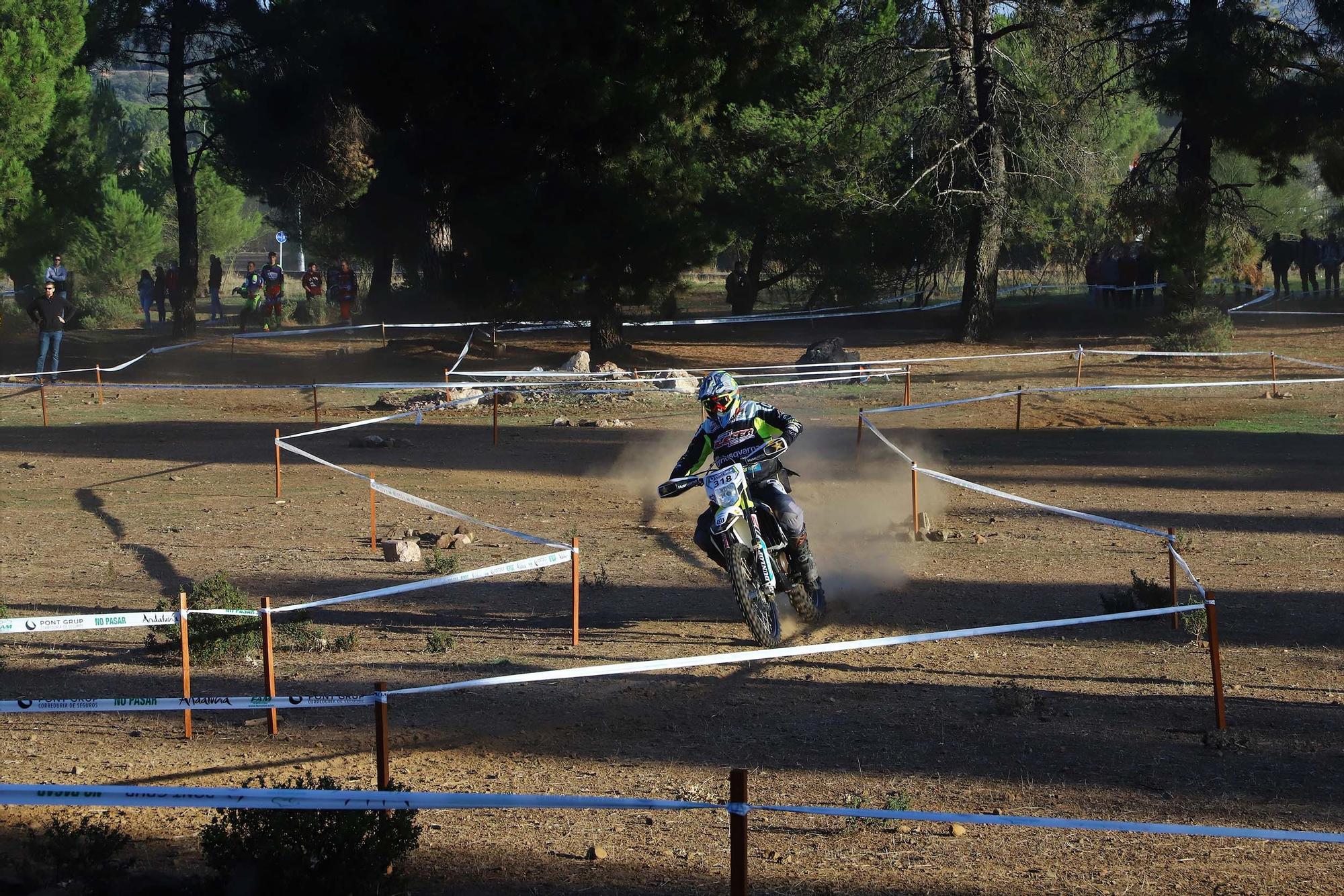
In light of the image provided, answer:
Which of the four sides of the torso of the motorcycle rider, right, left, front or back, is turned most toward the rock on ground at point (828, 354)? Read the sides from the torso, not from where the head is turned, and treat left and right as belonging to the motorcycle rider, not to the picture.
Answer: back

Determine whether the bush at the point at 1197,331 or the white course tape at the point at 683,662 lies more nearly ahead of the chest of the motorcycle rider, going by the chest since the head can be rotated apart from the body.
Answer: the white course tape

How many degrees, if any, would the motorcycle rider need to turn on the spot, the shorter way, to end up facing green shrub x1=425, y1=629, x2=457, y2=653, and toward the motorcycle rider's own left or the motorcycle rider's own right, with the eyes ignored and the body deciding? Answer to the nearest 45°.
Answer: approximately 90° to the motorcycle rider's own right

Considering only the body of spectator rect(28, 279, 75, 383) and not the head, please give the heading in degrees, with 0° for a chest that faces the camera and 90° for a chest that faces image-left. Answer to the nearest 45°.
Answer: approximately 0°

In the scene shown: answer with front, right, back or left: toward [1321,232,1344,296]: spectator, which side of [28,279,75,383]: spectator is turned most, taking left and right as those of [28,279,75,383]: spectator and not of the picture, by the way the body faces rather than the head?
left

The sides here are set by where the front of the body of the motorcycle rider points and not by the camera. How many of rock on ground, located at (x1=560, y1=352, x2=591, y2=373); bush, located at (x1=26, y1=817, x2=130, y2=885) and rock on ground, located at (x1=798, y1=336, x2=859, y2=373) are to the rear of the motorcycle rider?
2

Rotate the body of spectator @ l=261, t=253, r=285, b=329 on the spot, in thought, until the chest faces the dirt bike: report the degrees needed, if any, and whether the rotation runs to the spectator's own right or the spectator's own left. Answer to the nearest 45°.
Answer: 0° — they already face it

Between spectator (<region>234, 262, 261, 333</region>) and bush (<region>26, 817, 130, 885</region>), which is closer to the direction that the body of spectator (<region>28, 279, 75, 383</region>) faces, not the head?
the bush

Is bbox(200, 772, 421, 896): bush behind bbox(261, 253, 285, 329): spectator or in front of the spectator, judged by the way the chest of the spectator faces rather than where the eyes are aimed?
in front

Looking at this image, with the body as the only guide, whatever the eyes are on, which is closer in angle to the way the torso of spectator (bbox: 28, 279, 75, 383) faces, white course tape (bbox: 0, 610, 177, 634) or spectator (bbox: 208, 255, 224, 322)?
the white course tape

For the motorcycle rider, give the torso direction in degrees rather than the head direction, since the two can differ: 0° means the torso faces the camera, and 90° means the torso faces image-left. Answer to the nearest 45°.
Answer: approximately 0°

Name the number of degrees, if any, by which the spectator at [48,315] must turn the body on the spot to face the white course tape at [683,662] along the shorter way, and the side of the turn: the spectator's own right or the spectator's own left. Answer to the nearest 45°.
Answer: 0° — they already face it

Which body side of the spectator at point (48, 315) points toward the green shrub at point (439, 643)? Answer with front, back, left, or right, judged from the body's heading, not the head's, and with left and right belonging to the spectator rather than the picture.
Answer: front
